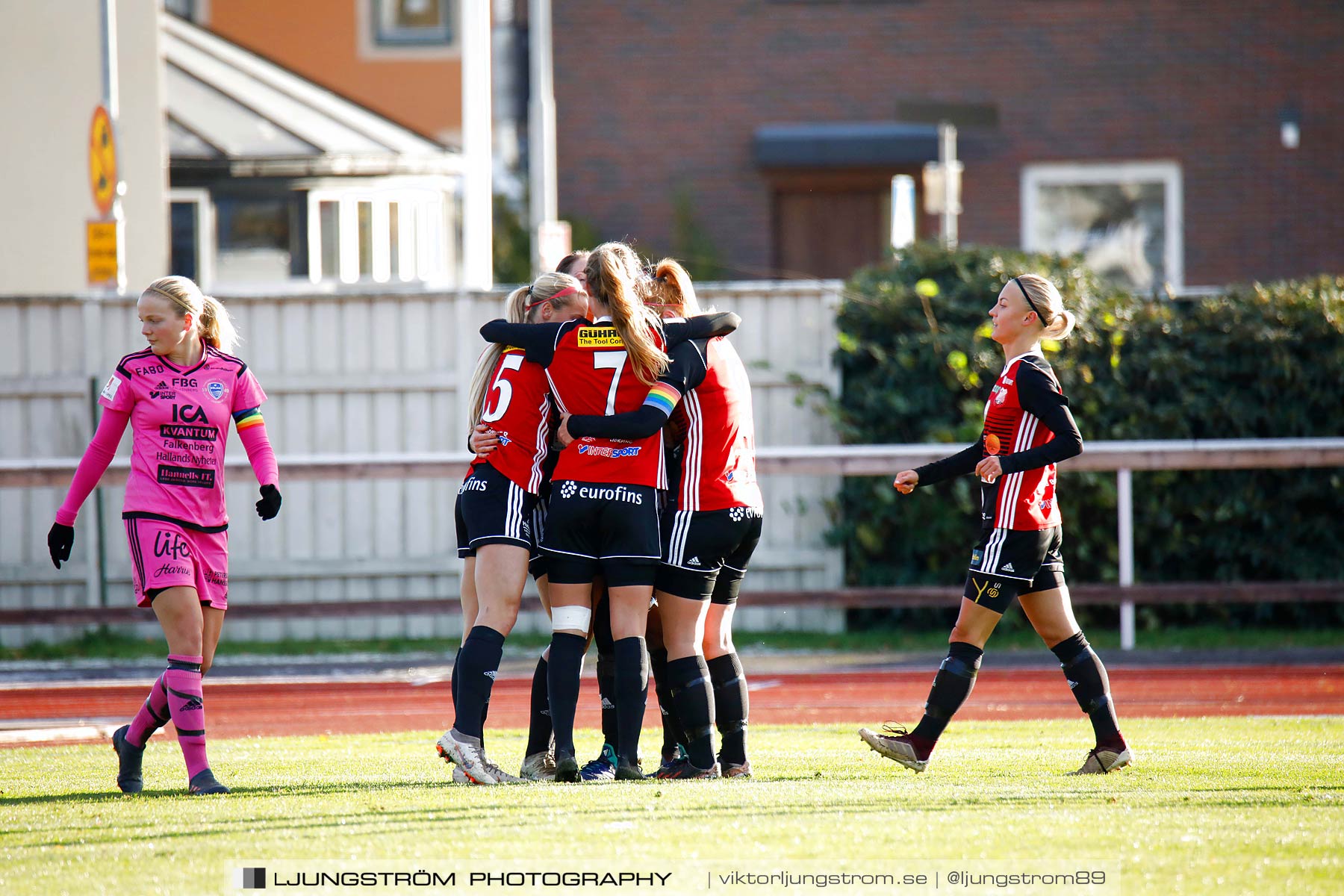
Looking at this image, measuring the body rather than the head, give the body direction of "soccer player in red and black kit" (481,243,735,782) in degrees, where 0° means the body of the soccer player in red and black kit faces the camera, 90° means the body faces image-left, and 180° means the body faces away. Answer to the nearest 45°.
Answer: approximately 180°

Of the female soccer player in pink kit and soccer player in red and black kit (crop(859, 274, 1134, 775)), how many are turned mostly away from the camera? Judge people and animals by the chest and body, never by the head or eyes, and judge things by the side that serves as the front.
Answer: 0

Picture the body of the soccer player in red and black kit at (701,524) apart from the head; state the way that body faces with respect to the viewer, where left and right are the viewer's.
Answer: facing away from the viewer and to the left of the viewer

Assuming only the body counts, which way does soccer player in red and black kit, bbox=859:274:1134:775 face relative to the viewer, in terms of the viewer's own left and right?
facing to the left of the viewer

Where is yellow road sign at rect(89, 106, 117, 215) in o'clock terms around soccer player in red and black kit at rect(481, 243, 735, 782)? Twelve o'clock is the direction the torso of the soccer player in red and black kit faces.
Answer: The yellow road sign is roughly at 11 o'clock from the soccer player in red and black kit.

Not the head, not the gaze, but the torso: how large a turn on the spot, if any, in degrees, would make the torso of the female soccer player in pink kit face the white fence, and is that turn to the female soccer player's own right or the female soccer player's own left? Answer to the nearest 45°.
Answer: approximately 180°

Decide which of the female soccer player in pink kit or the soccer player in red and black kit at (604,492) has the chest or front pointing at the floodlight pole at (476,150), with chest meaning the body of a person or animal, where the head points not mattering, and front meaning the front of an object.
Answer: the soccer player in red and black kit

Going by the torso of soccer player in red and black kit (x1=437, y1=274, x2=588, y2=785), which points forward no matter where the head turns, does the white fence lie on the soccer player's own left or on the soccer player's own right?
on the soccer player's own left

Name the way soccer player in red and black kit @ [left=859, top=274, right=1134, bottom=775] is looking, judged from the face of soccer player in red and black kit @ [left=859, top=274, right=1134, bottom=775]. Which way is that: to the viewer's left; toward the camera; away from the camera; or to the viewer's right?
to the viewer's left

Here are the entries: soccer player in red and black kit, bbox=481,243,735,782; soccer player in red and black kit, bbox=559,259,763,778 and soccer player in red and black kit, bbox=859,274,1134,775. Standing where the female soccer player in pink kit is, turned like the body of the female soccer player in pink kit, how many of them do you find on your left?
3

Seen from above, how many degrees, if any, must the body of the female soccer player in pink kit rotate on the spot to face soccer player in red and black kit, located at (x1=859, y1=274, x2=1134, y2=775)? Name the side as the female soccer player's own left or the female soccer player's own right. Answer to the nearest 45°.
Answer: approximately 90° to the female soccer player's own left

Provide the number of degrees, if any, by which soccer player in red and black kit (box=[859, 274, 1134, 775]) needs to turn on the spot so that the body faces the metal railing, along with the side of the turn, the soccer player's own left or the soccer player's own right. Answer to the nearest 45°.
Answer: approximately 90° to the soccer player's own right
